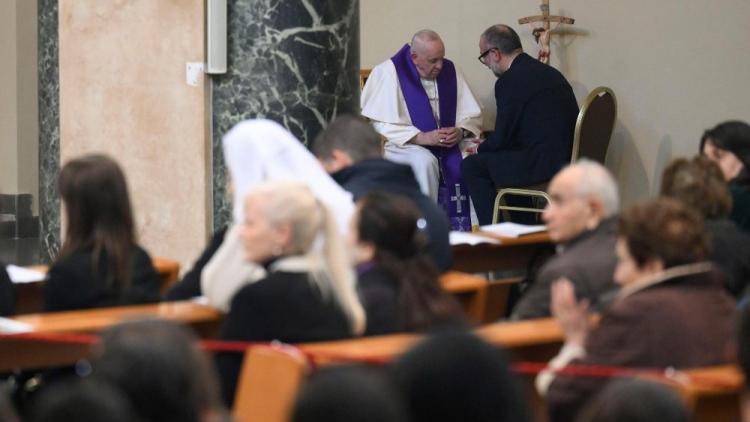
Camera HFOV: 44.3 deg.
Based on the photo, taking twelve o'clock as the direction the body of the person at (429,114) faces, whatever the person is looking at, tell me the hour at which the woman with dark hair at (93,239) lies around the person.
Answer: The woman with dark hair is roughly at 2 o'clock from the person.

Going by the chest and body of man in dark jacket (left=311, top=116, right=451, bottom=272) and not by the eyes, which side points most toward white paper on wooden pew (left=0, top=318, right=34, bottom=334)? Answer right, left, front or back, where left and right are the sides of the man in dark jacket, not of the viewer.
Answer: left

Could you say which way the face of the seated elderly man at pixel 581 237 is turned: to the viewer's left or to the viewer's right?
to the viewer's left

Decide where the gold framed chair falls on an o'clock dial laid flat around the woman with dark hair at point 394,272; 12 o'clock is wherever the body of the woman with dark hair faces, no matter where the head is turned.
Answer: The gold framed chair is roughly at 2 o'clock from the woman with dark hair.

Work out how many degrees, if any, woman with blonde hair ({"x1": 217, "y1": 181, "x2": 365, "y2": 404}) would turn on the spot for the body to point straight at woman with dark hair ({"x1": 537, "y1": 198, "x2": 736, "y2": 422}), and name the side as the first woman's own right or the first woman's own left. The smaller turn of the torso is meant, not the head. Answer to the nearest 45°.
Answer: approximately 135° to the first woman's own right

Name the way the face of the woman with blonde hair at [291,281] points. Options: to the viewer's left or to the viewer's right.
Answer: to the viewer's left

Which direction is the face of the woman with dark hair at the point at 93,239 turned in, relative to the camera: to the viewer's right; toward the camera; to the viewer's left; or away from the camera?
away from the camera

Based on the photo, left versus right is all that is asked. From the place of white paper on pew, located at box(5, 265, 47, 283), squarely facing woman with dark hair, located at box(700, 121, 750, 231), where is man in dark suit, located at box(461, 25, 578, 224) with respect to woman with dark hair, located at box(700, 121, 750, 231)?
left

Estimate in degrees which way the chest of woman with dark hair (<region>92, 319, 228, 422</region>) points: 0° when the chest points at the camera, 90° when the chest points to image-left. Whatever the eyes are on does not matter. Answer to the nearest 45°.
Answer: approximately 180°

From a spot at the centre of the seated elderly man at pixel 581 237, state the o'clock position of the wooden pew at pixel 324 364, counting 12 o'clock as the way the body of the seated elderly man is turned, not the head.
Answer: The wooden pew is roughly at 10 o'clock from the seated elderly man.

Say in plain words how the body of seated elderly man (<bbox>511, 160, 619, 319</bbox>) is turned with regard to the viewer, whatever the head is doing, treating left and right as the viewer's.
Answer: facing to the left of the viewer

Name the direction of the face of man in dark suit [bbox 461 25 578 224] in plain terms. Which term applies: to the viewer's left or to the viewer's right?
to the viewer's left
